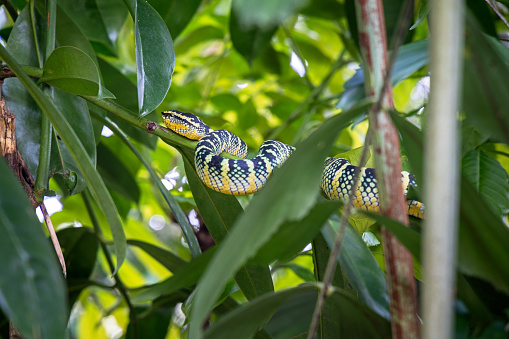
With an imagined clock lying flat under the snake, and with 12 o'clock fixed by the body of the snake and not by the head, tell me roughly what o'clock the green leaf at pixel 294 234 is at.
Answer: The green leaf is roughly at 9 o'clock from the snake.

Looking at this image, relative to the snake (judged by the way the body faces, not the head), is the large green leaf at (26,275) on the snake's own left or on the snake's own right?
on the snake's own left

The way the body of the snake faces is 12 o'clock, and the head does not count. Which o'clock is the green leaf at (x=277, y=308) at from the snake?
The green leaf is roughly at 9 o'clock from the snake.

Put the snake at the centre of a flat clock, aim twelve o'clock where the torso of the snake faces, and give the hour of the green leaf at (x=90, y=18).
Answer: The green leaf is roughly at 1 o'clock from the snake.

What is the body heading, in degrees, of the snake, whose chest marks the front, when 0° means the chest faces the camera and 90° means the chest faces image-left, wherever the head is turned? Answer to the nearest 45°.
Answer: approximately 90°

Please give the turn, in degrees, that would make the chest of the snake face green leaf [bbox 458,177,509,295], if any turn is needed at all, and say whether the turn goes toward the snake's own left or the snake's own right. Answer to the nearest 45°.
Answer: approximately 90° to the snake's own left
